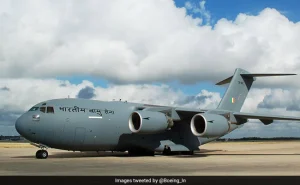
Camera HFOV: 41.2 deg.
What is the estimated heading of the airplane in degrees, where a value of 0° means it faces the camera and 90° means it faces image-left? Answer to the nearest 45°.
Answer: approximately 45°
